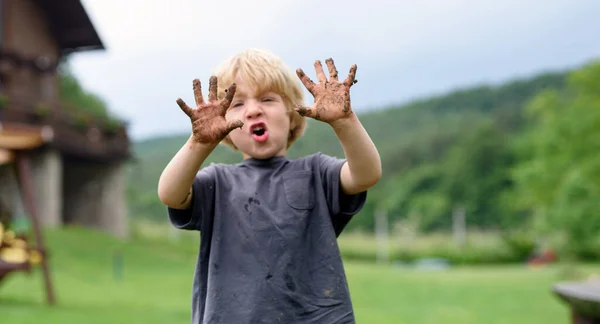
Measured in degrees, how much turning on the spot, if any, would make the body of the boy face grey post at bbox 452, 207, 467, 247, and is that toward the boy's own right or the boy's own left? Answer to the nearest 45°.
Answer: approximately 180°

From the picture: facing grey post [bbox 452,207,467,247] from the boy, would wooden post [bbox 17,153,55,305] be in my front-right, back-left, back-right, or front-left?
front-left

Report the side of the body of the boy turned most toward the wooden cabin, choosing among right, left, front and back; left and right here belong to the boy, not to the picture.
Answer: back

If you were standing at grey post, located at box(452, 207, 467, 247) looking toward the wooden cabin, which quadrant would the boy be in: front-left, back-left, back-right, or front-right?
front-left

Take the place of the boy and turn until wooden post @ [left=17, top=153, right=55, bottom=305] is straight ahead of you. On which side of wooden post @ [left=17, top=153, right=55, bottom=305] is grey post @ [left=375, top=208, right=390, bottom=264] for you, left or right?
right

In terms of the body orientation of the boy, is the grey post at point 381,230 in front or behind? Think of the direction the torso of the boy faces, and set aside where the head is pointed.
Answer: behind

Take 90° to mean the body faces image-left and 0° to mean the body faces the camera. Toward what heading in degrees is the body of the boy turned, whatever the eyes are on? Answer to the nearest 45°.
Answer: approximately 0°

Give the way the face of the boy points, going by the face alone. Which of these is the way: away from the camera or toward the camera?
toward the camera

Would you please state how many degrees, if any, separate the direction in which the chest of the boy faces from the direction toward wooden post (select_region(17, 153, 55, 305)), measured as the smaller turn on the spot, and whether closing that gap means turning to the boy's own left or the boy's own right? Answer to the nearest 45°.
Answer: approximately 135° to the boy's own right
